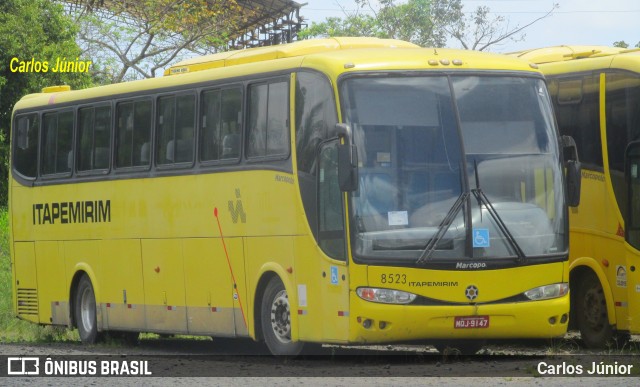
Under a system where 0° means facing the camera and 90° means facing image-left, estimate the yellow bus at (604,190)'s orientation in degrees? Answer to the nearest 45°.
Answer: approximately 315°

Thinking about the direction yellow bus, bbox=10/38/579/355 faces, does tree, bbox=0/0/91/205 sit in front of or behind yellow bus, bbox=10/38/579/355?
behind

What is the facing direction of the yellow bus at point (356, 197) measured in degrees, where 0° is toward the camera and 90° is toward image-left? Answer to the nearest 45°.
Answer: approximately 315°

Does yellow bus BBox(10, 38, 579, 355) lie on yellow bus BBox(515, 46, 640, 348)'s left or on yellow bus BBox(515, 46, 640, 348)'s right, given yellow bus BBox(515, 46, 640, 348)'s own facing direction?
on its right

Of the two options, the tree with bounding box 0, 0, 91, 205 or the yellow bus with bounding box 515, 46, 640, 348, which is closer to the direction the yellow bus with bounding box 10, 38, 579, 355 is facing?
the yellow bus
